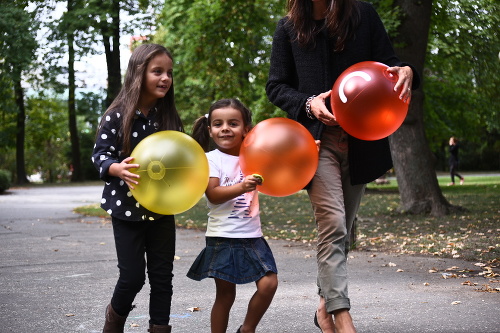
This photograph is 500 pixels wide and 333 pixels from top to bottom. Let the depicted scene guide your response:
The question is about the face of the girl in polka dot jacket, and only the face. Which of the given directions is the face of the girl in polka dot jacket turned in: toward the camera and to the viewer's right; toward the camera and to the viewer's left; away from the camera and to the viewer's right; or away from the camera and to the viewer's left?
toward the camera and to the viewer's right

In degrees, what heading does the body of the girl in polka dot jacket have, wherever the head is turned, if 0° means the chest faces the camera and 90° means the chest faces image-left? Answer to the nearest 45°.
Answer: approximately 315°

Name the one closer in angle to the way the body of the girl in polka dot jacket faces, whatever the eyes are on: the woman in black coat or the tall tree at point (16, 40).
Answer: the woman in black coat

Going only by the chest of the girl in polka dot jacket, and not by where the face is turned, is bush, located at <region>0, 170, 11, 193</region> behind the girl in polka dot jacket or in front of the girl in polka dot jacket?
behind

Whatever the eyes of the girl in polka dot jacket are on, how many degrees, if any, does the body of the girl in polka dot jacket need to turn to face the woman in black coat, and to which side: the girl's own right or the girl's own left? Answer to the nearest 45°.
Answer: approximately 45° to the girl's own left

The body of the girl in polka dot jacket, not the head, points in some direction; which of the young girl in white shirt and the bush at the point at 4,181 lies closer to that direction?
the young girl in white shirt
